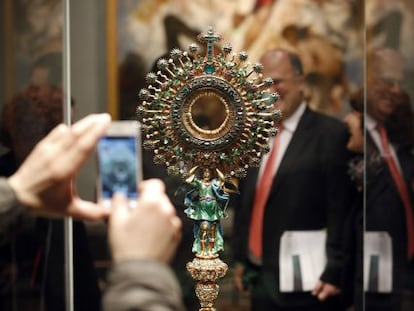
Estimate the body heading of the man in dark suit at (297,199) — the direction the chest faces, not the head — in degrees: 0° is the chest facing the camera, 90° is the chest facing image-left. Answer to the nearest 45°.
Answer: approximately 45°

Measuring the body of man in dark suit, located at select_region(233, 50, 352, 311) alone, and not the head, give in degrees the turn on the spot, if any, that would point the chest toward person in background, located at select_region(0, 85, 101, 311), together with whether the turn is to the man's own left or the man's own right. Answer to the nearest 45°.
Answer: approximately 45° to the man's own right

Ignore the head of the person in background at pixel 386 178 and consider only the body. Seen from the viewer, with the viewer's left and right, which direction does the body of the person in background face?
facing the viewer and to the right of the viewer

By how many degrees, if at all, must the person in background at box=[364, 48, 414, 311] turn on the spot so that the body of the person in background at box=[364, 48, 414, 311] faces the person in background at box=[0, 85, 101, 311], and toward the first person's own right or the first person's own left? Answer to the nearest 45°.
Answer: approximately 90° to the first person's own right

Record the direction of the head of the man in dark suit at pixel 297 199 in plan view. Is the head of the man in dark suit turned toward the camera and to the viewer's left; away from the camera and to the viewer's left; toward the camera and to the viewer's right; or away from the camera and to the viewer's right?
toward the camera and to the viewer's left
